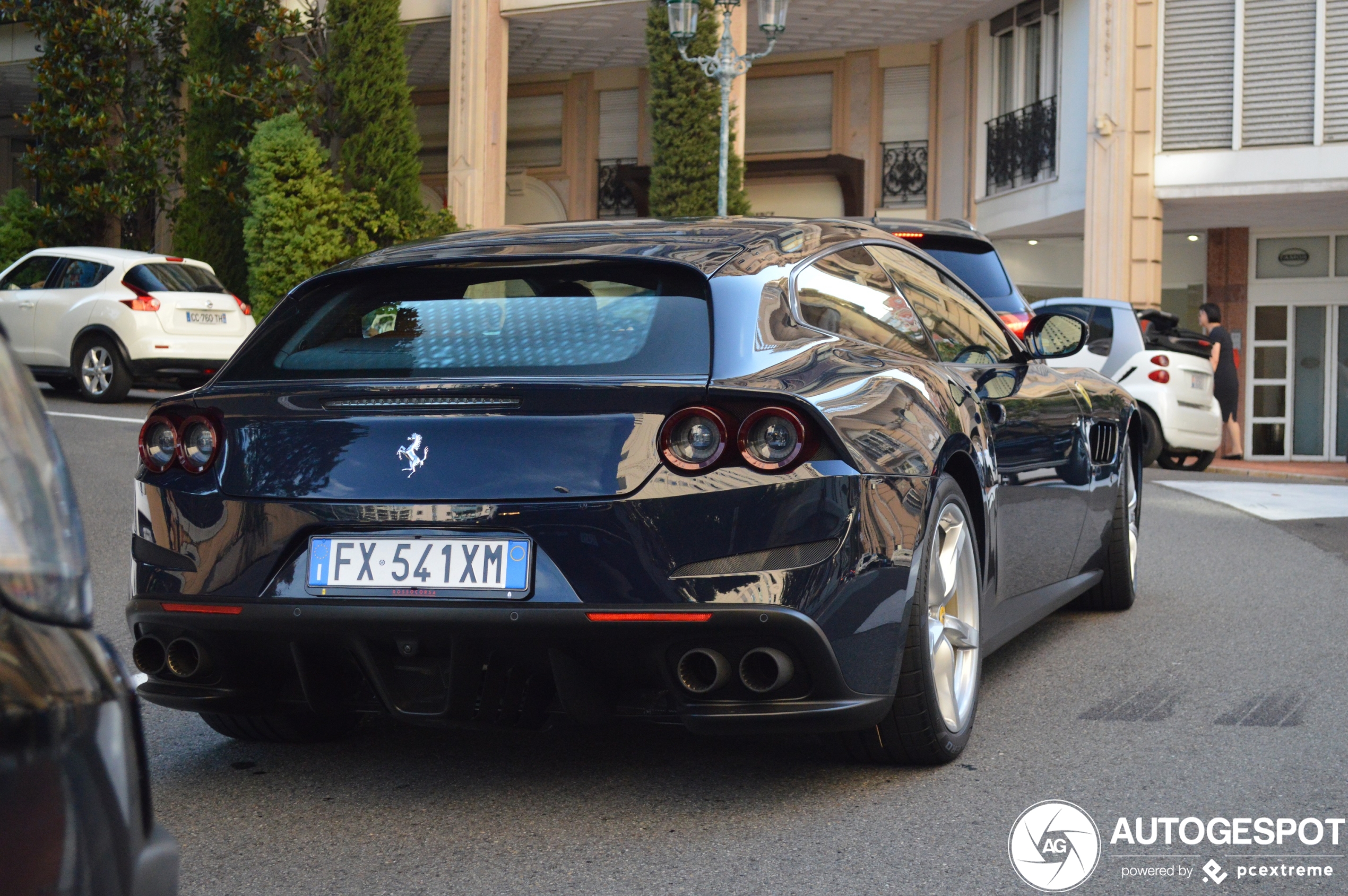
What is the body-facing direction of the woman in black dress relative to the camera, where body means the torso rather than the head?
to the viewer's left

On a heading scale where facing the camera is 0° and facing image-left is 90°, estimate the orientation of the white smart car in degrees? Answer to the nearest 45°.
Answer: approximately 135°

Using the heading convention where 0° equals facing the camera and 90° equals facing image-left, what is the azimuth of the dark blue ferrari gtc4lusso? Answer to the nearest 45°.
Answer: approximately 225°

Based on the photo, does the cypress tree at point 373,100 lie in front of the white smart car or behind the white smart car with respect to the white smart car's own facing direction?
in front

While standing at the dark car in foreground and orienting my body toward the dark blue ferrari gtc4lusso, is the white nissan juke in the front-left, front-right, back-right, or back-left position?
front-left

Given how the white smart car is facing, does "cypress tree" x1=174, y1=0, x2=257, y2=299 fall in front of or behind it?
in front

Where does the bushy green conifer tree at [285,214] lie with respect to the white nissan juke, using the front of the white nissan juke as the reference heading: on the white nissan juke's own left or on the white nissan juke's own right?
on the white nissan juke's own right

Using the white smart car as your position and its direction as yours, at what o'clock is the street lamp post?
The street lamp post is roughly at 11 o'clock from the white smart car.

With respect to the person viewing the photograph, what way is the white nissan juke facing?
facing away from the viewer and to the left of the viewer

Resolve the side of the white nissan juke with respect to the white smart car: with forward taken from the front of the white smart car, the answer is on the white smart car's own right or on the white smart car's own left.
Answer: on the white smart car's own left

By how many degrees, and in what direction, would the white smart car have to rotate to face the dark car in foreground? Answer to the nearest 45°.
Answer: approximately 135° to its left

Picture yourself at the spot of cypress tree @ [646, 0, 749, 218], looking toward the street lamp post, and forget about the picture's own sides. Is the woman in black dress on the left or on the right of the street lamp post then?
left

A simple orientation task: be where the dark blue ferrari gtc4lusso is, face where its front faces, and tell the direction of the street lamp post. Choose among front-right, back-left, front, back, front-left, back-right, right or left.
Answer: front-left

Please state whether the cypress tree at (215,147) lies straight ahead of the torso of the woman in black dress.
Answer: yes

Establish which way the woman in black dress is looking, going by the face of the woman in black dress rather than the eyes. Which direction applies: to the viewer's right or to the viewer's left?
to the viewer's left

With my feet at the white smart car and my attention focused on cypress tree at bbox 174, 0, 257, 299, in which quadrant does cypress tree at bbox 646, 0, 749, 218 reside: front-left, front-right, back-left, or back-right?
front-right
